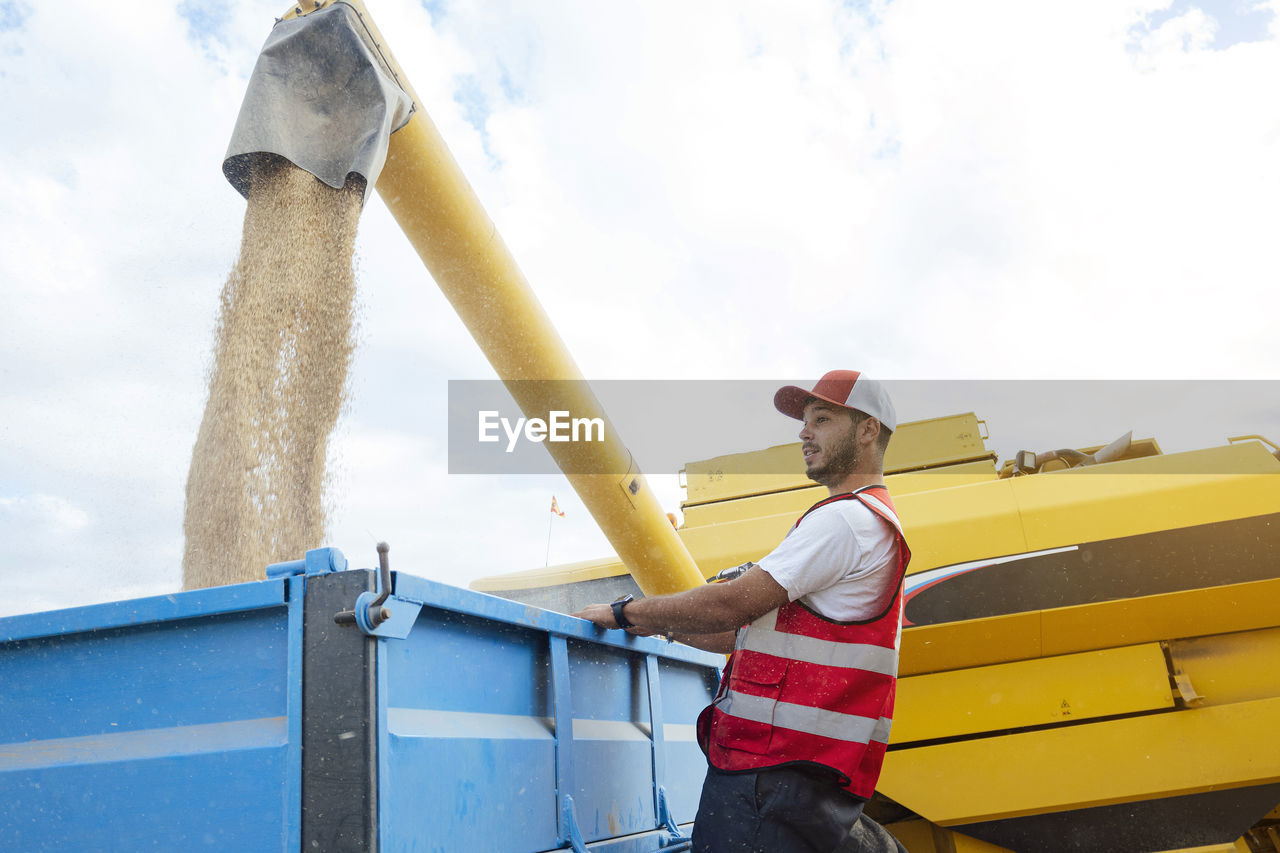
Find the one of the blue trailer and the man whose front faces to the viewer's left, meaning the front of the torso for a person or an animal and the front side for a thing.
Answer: the man

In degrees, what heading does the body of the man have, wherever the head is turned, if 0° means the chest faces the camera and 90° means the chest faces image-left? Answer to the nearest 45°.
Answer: approximately 90°

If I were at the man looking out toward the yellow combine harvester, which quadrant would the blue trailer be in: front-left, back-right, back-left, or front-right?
back-left

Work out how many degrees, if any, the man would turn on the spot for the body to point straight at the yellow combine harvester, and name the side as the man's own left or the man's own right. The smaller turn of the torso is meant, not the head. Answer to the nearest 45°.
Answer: approximately 135° to the man's own right

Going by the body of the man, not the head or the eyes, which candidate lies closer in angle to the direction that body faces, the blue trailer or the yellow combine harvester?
the blue trailer

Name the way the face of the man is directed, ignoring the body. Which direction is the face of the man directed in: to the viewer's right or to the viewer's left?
to the viewer's left

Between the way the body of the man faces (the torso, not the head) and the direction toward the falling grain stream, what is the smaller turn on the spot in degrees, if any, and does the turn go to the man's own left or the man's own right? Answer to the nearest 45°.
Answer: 0° — they already face it
